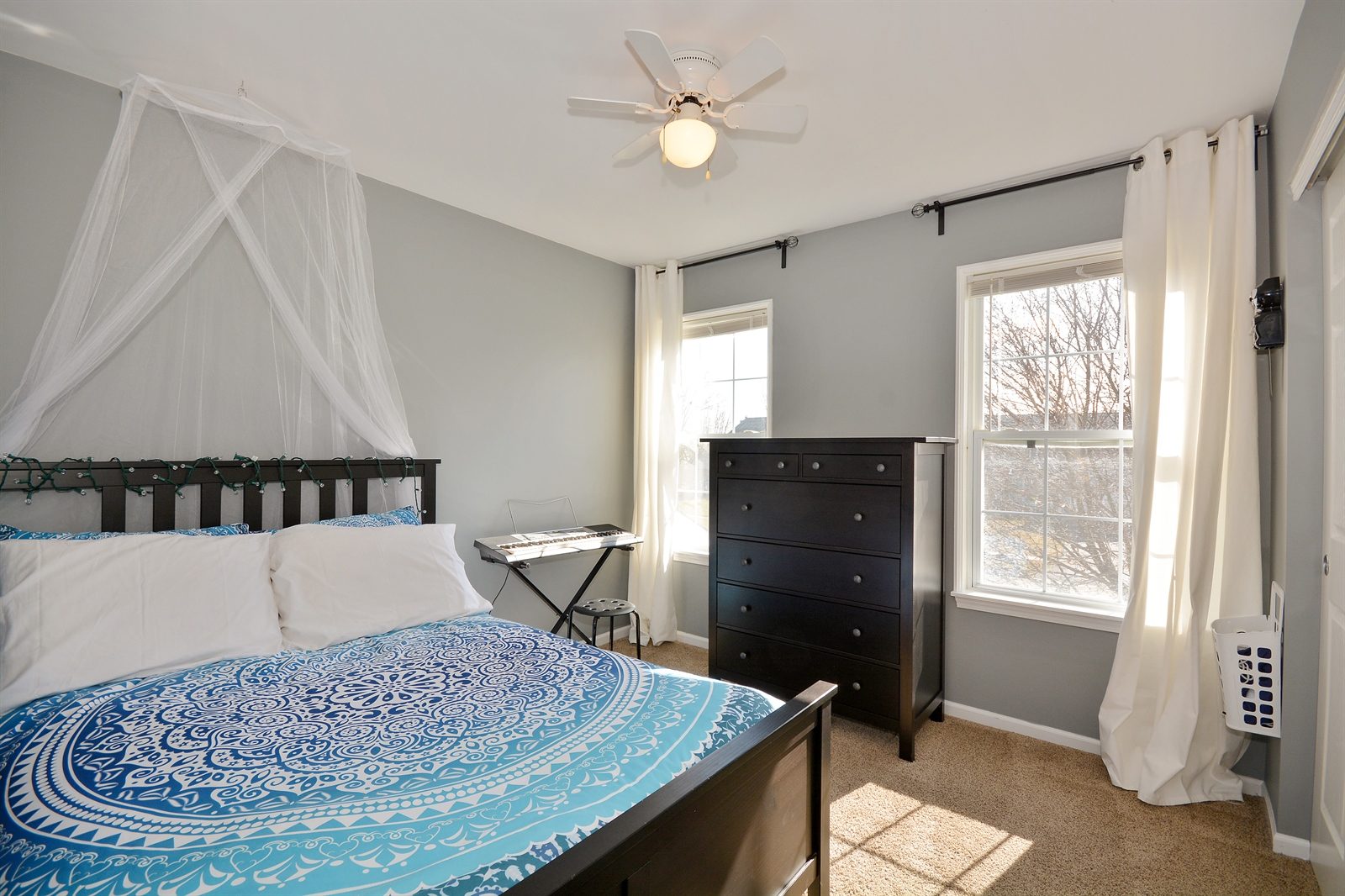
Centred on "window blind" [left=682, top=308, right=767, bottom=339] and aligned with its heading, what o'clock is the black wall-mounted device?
The black wall-mounted device is roughly at 9 o'clock from the window blind.

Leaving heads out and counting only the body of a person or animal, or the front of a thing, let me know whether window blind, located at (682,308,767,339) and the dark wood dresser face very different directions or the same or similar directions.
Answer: same or similar directions

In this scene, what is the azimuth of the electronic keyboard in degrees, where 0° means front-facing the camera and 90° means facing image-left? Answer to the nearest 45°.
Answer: approximately 315°

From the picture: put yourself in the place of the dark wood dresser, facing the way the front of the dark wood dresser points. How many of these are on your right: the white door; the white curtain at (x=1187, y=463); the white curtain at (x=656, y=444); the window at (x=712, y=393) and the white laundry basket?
2

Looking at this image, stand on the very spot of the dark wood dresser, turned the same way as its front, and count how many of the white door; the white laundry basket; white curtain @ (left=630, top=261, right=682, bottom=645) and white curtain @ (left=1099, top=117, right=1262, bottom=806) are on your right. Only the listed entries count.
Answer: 1

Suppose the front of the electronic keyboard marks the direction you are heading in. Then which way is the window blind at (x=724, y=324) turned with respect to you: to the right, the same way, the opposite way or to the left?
to the right

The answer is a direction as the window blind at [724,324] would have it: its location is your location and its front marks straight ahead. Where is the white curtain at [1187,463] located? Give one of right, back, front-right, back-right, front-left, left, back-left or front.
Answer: left

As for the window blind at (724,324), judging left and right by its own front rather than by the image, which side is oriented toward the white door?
left

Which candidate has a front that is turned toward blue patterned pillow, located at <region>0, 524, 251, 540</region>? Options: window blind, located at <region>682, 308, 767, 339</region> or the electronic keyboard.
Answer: the window blind

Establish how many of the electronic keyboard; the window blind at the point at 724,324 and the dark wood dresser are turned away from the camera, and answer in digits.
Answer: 0

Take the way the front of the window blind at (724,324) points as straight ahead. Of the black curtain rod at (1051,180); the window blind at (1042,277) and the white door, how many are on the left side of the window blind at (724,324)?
3

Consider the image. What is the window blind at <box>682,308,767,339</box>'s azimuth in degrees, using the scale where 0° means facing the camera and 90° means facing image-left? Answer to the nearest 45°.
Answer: approximately 45°

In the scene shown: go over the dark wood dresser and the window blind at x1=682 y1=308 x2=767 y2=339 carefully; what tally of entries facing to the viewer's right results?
0
